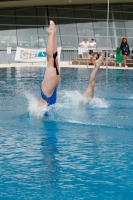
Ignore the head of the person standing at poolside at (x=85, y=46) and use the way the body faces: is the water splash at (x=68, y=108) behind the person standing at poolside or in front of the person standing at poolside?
in front

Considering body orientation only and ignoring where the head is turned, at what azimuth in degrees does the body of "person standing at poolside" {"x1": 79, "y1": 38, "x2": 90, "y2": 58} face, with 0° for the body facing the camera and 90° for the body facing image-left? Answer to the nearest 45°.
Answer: approximately 0°

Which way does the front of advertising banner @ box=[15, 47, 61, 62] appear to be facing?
toward the camera

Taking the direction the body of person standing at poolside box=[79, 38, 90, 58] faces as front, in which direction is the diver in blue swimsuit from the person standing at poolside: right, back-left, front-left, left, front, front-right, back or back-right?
front

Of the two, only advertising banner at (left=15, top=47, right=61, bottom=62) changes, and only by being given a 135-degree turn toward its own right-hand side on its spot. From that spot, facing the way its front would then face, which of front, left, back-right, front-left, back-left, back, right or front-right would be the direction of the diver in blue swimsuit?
back-left

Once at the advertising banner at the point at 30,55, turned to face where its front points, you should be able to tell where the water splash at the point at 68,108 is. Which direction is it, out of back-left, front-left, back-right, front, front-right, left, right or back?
front

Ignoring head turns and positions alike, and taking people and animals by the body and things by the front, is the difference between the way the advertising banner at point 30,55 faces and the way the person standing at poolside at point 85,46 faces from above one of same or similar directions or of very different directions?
same or similar directions

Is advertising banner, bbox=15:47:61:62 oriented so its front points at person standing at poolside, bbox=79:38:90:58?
no

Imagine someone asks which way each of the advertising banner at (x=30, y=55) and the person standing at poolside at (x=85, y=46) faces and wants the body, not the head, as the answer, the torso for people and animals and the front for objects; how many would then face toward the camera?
2
